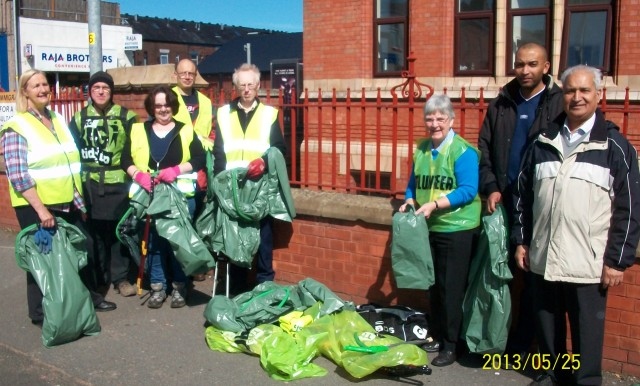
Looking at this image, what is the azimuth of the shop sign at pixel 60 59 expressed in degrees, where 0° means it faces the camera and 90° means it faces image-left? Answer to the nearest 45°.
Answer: approximately 0°

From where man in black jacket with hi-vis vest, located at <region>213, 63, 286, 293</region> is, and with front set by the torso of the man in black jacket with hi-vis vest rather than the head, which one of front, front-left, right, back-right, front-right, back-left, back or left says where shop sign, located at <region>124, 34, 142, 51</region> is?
back

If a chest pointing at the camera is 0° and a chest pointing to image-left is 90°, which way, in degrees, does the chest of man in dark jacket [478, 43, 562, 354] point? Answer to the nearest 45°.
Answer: approximately 0°

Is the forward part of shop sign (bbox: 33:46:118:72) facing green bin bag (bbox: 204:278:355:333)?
yes

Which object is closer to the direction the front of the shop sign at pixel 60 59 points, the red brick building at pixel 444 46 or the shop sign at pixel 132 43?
the red brick building

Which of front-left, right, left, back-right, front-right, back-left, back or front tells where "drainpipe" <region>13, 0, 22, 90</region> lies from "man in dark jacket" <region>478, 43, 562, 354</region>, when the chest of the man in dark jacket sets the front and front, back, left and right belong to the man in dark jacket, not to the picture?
back-right

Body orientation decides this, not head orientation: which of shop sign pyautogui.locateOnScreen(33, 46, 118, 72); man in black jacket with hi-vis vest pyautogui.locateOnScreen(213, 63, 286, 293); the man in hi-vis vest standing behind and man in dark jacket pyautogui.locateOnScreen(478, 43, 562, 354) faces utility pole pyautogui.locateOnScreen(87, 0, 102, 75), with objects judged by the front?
the shop sign

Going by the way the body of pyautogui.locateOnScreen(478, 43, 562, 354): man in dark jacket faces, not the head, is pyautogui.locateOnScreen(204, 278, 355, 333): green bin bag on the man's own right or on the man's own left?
on the man's own right
